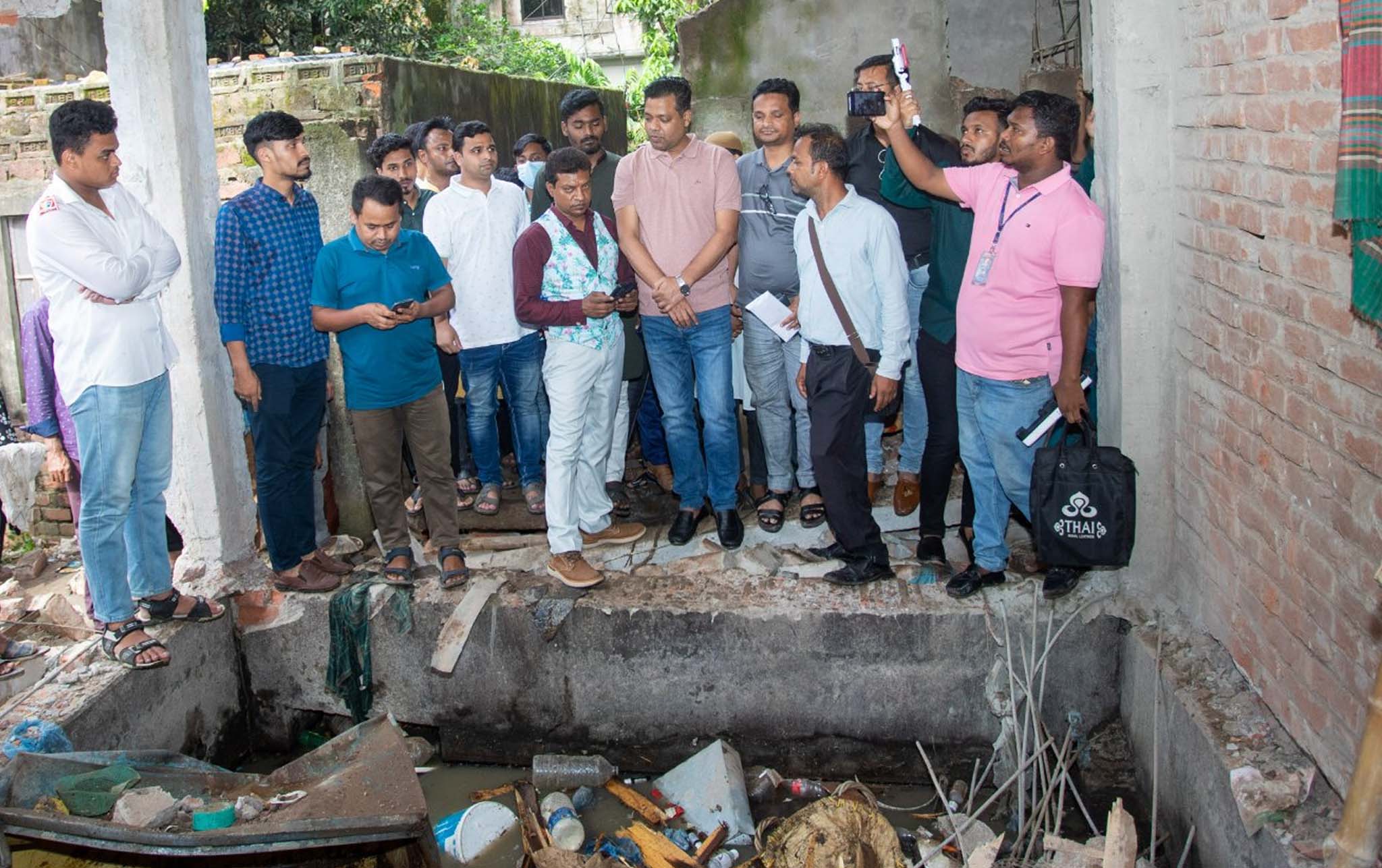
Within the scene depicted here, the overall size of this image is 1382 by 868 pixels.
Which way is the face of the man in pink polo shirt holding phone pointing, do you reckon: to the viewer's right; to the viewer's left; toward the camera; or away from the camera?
to the viewer's left

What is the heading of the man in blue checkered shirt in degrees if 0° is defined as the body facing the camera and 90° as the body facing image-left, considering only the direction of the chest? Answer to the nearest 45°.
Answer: approximately 315°

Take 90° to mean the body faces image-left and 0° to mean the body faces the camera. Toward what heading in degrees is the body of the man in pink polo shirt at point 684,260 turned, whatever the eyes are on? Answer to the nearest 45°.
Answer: approximately 0°

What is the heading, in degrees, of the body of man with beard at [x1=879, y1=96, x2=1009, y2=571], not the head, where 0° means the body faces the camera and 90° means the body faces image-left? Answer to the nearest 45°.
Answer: approximately 45°

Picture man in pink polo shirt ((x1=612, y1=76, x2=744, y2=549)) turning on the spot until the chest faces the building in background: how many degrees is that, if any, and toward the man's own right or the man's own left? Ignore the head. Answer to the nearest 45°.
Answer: approximately 180°

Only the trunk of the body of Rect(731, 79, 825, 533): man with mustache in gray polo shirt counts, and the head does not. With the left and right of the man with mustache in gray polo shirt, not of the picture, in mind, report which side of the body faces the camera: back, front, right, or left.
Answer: front

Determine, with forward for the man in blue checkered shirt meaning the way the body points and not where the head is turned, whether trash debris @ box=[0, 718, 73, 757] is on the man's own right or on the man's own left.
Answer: on the man's own right

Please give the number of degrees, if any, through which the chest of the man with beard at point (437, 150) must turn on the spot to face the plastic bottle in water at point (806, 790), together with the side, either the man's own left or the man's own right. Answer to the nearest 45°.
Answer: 0° — they already face it

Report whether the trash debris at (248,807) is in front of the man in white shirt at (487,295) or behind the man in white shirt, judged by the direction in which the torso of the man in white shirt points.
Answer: in front

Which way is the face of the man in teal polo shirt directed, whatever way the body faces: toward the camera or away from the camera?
toward the camera

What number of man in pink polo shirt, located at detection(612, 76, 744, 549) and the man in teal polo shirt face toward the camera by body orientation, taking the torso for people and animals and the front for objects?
2

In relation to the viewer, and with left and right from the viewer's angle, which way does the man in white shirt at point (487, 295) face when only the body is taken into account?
facing the viewer
